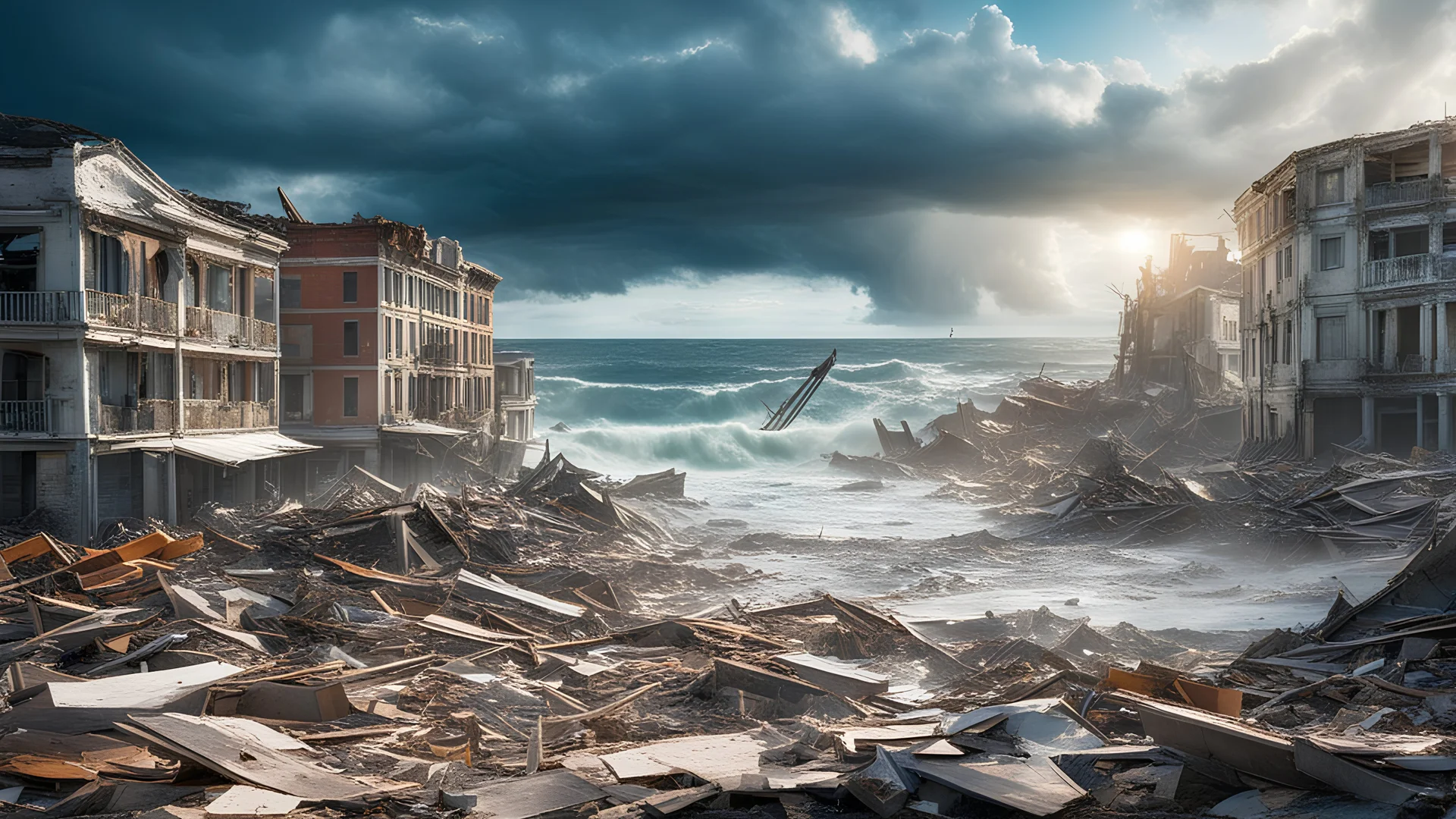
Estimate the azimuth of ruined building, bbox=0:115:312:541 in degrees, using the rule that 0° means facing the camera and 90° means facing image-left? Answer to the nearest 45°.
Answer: approximately 315°

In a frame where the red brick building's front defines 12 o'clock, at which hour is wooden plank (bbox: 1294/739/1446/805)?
The wooden plank is roughly at 1 o'clock from the red brick building.

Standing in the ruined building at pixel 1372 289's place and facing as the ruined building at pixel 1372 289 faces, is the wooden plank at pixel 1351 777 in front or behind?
in front

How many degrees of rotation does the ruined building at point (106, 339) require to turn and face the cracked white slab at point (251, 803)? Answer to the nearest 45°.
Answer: approximately 45° to its right

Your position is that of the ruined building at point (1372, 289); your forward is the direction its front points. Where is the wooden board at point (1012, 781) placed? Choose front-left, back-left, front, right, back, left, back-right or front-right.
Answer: front-left

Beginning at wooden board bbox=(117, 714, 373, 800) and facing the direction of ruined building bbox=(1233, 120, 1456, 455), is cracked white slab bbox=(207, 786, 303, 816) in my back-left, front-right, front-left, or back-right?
back-right

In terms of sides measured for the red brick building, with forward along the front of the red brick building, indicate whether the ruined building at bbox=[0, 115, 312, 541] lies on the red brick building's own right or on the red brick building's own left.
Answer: on the red brick building's own right

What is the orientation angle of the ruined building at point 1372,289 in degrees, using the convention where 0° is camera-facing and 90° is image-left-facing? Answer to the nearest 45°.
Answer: approximately 45°

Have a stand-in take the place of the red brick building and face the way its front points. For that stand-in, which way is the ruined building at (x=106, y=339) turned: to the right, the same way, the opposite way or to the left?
the same way

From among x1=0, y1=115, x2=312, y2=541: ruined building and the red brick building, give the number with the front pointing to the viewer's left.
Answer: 0

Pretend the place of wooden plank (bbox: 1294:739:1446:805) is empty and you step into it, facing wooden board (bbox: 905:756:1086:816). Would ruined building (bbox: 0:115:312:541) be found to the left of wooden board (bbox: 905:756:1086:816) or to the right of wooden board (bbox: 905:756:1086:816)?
right

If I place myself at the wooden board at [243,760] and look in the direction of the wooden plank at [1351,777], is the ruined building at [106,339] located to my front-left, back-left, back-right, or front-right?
back-left

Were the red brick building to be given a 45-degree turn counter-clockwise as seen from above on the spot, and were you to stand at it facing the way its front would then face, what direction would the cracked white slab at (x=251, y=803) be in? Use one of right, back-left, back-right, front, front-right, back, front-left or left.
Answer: right

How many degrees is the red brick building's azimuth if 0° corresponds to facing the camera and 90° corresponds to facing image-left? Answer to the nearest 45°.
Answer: approximately 315°

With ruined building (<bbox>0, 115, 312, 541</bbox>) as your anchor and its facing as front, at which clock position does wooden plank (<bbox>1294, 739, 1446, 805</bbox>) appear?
The wooden plank is roughly at 1 o'clock from the ruined building.
